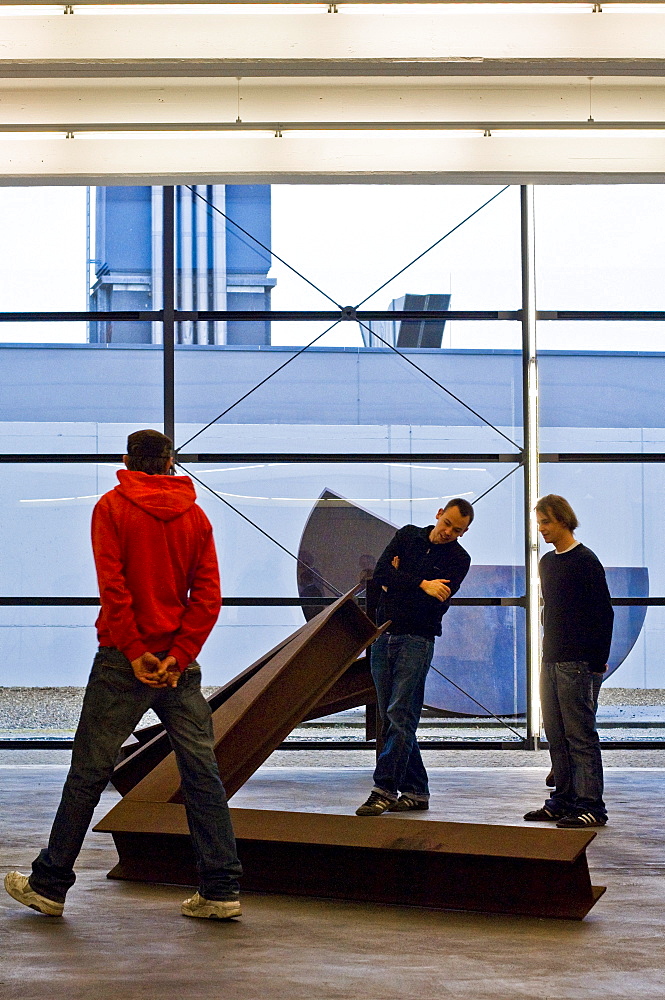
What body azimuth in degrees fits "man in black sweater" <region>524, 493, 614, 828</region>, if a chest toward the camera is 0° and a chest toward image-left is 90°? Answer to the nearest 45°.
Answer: approximately 45°

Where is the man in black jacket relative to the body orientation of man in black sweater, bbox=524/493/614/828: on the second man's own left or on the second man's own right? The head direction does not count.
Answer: on the second man's own right

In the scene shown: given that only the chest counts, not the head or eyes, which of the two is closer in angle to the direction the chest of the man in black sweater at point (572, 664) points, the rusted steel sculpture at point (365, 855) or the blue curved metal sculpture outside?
the rusted steel sculpture

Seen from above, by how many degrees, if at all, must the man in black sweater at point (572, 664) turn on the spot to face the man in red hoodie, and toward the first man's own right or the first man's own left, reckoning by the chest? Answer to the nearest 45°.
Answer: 0° — they already face them

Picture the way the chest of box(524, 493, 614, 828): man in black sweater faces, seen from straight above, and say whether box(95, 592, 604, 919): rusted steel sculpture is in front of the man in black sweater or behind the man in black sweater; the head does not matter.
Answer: in front

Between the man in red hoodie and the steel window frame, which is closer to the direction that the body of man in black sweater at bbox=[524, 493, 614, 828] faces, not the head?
the man in red hoodie

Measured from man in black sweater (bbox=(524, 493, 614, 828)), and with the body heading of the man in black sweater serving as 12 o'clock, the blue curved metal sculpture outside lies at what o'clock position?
The blue curved metal sculpture outside is roughly at 4 o'clock from the man in black sweater.
